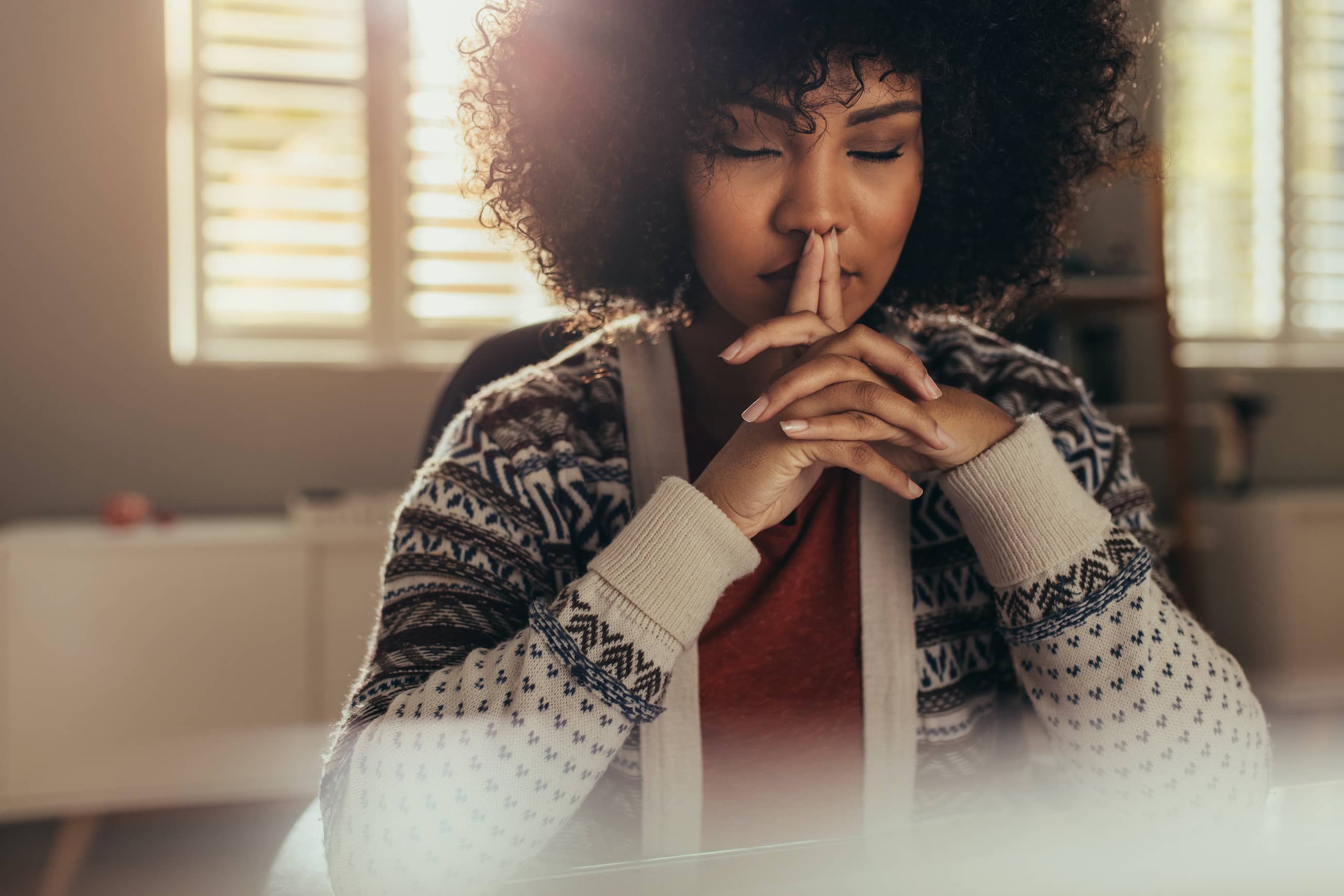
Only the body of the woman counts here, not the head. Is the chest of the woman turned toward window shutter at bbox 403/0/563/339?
no

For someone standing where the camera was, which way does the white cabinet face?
facing the viewer

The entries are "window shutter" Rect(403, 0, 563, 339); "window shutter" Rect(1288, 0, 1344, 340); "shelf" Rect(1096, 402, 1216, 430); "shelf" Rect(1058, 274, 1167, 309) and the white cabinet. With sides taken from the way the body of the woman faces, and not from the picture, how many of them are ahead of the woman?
0

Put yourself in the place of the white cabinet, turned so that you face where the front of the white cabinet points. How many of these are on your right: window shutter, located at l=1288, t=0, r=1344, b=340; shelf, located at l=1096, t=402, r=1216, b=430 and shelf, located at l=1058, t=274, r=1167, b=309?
0

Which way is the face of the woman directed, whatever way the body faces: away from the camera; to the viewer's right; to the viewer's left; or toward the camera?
toward the camera

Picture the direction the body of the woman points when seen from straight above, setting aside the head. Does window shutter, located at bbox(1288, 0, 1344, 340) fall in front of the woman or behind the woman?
behind

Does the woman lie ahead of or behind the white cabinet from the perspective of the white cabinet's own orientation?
ahead

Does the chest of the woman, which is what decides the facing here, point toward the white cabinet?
no

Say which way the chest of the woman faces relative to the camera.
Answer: toward the camera

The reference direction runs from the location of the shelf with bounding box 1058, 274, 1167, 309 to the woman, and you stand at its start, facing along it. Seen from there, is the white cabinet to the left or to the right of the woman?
right

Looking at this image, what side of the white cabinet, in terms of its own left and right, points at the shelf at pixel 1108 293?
left
